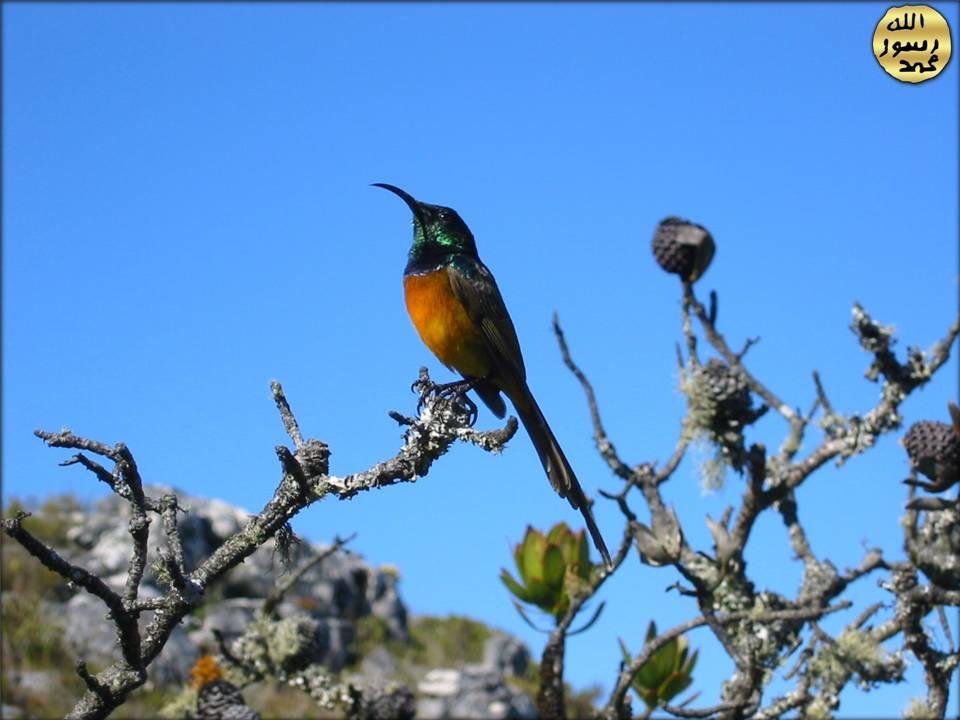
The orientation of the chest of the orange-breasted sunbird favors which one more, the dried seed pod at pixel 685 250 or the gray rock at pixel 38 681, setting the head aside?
the gray rock

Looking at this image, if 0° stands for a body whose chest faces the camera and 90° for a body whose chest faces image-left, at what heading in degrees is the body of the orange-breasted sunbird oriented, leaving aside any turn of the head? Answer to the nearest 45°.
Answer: approximately 90°

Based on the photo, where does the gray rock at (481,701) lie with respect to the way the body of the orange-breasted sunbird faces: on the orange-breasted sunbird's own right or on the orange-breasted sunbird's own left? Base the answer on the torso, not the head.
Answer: on the orange-breasted sunbird's own right

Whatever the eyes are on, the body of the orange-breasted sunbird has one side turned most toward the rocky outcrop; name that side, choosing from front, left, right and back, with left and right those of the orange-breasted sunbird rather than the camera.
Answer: right
